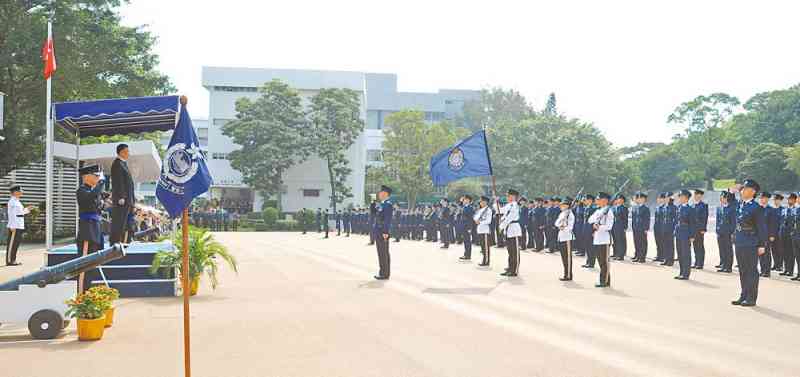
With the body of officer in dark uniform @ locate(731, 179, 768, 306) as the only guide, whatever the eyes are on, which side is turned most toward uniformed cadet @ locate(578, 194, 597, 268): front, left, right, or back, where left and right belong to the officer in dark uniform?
right

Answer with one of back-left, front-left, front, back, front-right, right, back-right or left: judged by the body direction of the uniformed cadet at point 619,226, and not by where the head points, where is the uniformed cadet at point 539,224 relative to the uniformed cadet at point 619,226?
right

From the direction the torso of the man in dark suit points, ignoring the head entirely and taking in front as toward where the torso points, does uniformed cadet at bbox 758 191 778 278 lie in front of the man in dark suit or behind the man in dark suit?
in front

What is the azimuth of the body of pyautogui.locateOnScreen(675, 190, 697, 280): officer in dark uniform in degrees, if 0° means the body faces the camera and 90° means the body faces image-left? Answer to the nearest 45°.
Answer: approximately 45°

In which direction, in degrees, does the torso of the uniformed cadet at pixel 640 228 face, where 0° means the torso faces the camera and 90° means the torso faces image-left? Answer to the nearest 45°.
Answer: approximately 45°

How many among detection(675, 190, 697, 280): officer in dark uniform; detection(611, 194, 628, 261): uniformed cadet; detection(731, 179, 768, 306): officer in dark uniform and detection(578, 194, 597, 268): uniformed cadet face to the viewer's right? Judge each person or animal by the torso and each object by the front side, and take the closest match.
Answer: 0

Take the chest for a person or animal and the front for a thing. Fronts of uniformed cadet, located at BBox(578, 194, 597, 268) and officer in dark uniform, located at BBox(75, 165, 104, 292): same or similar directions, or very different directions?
very different directions

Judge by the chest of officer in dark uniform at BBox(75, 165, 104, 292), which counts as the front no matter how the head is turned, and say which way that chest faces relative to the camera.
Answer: to the viewer's right

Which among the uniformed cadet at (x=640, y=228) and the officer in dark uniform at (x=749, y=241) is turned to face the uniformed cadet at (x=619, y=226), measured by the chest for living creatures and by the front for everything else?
the uniformed cadet at (x=640, y=228)

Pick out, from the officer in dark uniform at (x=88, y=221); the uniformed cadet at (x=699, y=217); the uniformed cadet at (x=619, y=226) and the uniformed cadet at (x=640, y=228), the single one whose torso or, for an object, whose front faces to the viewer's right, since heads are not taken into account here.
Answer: the officer in dark uniform

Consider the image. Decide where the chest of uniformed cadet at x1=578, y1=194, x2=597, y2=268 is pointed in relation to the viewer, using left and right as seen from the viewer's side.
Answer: facing the viewer and to the left of the viewer

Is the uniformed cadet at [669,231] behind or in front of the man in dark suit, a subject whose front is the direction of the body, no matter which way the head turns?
in front

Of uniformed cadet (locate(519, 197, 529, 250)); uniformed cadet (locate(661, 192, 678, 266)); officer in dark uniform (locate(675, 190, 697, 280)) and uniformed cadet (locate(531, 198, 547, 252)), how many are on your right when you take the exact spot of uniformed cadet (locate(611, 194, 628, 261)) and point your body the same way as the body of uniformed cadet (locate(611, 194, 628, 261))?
2
